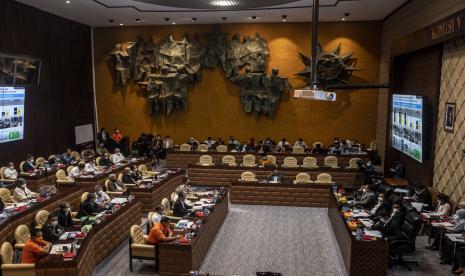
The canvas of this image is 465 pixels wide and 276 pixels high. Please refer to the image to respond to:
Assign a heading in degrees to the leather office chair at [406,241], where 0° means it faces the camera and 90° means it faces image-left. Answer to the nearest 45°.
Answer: approximately 90°

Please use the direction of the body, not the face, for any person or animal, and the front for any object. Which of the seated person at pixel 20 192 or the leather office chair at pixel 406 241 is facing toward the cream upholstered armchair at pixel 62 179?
the leather office chair at pixel 406 241

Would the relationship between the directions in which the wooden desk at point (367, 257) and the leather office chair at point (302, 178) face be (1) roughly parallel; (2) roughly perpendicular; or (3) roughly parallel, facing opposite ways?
roughly perpendicular

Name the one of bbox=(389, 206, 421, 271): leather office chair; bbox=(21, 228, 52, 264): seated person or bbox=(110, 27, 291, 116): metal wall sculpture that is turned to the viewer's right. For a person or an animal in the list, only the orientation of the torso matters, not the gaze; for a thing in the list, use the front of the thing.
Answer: the seated person

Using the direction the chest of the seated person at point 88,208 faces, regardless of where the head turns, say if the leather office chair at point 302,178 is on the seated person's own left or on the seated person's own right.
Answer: on the seated person's own left

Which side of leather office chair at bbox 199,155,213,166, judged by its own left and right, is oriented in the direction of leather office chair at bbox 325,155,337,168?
left

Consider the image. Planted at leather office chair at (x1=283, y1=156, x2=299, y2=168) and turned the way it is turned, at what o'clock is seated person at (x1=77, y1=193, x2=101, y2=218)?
The seated person is roughly at 1 o'clock from the leather office chair.

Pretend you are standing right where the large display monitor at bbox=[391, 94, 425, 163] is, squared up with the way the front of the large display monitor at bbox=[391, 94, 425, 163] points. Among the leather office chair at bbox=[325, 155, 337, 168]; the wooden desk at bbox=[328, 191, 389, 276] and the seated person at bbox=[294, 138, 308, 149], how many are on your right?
2
